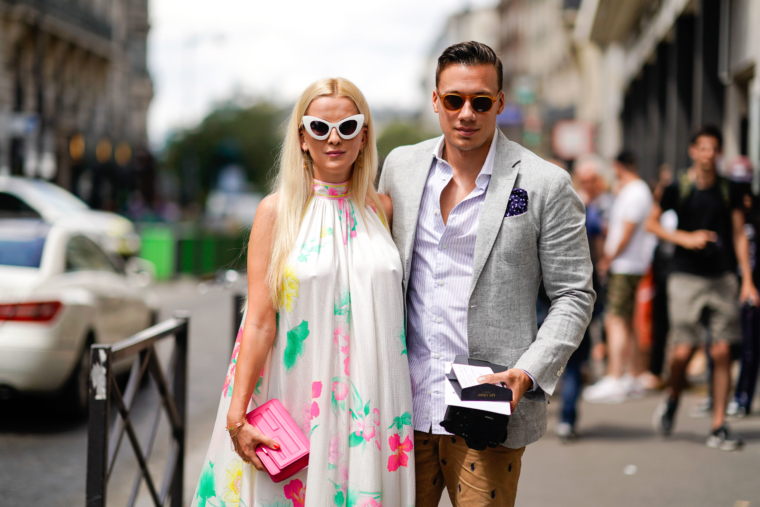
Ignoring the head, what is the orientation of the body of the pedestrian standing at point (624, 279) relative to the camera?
to the viewer's left

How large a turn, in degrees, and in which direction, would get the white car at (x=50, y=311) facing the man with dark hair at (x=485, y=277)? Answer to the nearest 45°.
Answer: approximately 135° to its right

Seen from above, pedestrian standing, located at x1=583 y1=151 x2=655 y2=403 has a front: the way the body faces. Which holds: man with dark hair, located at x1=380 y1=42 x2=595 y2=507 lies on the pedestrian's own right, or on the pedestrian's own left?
on the pedestrian's own left

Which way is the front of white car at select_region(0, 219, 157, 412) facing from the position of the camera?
facing away from the viewer and to the right of the viewer

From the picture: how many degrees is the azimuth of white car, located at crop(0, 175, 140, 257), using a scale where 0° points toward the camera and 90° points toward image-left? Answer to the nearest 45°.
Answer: approximately 315°

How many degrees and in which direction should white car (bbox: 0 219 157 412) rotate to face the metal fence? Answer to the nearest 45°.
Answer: approximately 135° to its right

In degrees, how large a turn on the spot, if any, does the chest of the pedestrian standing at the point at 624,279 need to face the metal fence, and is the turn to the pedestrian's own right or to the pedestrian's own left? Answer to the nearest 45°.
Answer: approximately 45° to the pedestrian's own left

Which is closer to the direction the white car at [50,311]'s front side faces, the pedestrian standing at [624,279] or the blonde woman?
the pedestrian standing

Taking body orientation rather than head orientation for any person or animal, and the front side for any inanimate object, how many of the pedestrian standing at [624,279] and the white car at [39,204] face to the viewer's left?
1

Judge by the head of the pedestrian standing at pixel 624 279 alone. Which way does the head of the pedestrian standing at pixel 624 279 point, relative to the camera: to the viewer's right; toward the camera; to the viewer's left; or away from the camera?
to the viewer's left

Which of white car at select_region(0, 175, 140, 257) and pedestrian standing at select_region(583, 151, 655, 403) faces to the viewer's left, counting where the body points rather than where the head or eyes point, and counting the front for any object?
the pedestrian standing
